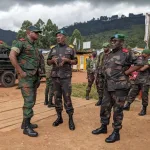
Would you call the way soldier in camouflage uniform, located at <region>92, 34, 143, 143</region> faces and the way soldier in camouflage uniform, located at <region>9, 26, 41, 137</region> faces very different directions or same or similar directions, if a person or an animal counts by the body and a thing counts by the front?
very different directions

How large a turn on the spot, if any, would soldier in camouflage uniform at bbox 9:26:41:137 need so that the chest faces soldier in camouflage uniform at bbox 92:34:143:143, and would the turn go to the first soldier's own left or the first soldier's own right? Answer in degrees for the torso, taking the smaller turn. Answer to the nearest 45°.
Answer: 0° — they already face them

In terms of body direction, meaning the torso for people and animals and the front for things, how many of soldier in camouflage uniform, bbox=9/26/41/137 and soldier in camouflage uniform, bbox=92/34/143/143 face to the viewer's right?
1

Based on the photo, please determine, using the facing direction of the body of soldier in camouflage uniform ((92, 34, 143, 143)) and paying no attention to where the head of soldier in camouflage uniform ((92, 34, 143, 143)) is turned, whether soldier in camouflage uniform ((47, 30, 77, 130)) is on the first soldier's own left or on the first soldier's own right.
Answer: on the first soldier's own right

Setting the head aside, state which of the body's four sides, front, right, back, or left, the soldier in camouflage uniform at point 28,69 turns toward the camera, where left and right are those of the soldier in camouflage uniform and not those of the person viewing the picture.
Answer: right

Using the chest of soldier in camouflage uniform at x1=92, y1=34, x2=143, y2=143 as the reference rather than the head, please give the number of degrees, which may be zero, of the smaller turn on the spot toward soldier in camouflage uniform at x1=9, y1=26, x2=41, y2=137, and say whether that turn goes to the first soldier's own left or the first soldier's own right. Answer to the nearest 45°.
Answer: approximately 45° to the first soldier's own right
